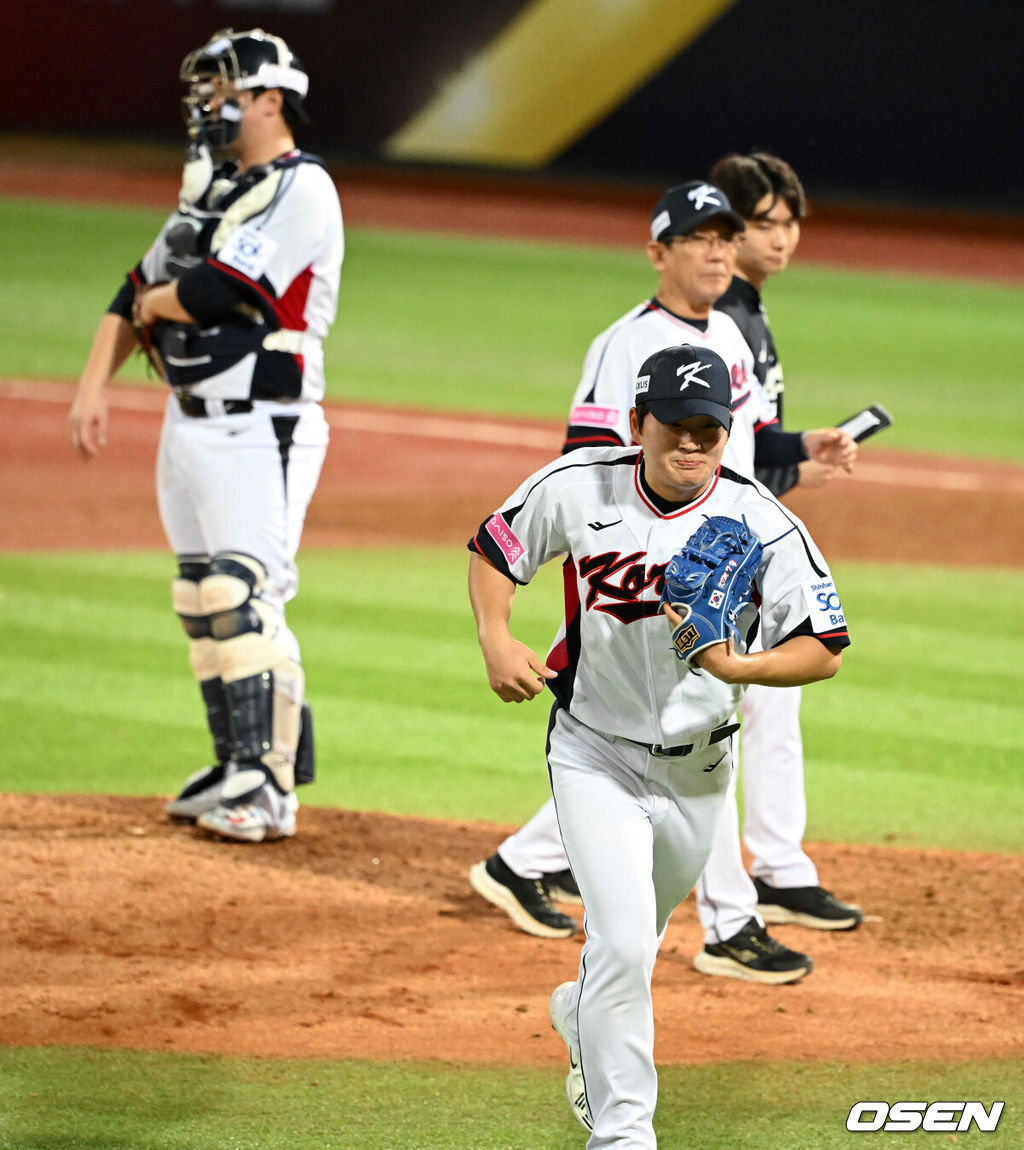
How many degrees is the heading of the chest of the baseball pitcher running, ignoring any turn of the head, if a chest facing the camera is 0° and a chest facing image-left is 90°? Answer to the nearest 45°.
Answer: approximately 0°

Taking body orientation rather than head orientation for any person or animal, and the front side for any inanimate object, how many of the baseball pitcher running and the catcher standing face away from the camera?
0

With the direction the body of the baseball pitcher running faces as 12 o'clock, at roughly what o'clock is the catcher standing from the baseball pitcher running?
The catcher standing is roughly at 5 o'clock from the baseball pitcher running.
